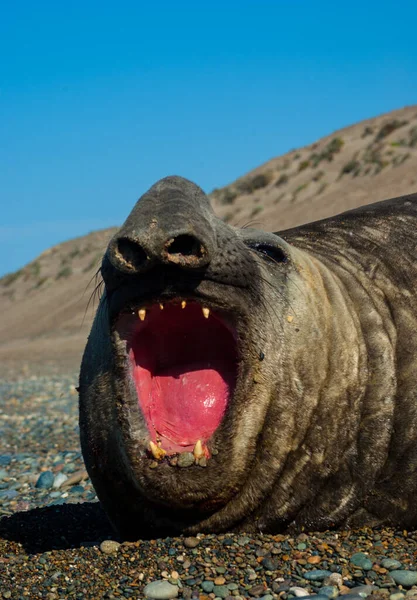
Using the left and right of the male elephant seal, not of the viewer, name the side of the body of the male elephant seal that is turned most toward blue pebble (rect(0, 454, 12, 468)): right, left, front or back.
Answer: right

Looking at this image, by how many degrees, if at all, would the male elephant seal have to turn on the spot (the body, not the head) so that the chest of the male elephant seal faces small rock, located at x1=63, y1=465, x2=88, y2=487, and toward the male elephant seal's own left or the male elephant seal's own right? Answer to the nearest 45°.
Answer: approximately 90° to the male elephant seal's own right

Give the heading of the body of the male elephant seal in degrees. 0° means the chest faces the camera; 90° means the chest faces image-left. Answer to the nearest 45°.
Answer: approximately 45°

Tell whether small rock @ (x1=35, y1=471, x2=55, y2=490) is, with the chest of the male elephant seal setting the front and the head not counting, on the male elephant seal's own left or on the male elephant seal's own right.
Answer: on the male elephant seal's own right
